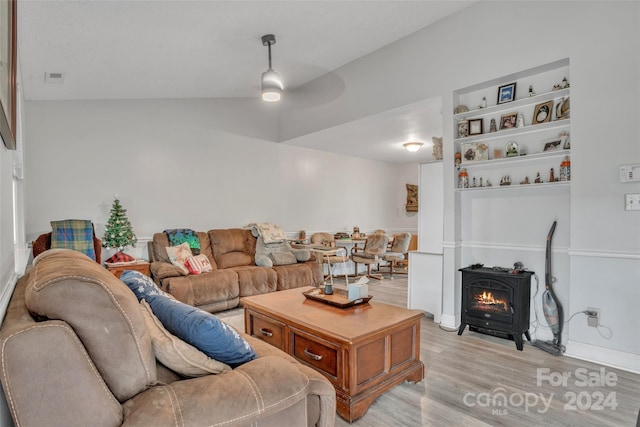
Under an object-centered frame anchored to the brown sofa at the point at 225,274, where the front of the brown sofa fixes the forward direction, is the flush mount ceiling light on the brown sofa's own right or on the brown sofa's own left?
on the brown sofa's own left

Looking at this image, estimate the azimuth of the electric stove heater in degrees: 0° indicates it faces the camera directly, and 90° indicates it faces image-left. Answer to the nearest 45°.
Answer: approximately 45°

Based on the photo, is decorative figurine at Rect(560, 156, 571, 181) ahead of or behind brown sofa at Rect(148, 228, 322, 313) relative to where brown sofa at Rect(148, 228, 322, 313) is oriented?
ahead

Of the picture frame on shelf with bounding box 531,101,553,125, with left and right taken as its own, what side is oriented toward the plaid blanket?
front

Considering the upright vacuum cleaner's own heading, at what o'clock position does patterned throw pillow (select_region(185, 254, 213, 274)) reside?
The patterned throw pillow is roughly at 1 o'clock from the upright vacuum cleaner.

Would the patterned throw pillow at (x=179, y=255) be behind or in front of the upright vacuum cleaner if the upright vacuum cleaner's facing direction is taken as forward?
in front

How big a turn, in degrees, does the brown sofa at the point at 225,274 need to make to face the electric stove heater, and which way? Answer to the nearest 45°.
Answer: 0° — it already faces it

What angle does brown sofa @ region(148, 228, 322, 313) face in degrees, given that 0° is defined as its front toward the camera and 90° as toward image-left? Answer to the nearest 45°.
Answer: approximately 315°

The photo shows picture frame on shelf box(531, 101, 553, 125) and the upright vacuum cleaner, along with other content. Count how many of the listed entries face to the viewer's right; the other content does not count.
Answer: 0
